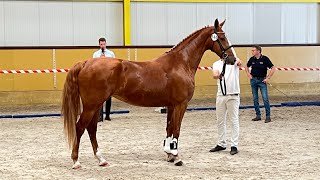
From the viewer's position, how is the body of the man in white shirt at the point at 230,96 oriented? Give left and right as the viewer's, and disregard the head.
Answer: facing the viewer and to the left of the viewer

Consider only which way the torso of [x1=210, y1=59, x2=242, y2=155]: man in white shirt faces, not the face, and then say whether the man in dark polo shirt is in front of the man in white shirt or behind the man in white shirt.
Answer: behind

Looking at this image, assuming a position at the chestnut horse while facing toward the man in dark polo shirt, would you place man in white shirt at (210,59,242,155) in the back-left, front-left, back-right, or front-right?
front-right

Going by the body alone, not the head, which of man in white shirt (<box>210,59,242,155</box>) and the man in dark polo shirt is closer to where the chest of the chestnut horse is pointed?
the man in white shirt

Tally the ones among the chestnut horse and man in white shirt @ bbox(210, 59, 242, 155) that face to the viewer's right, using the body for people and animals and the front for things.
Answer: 1

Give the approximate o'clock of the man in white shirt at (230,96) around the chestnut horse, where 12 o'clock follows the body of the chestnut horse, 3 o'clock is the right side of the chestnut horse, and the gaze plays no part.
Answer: The man in white shirt is roughly at 11 o'clock from the chestnut horse.

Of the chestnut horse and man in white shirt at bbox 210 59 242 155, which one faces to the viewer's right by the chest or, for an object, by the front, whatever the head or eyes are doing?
the chestnut horse

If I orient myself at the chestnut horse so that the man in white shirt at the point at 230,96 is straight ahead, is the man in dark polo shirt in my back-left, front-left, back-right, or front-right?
front-left

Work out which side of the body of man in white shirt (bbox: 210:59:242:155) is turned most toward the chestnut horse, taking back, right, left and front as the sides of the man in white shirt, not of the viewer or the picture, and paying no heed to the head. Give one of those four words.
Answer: front

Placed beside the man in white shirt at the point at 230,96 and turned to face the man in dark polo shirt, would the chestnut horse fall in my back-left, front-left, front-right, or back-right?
back-left

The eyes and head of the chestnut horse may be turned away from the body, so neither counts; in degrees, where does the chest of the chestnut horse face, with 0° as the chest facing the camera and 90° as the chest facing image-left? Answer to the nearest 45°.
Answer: approximately 270°

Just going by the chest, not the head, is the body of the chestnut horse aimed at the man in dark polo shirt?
no
